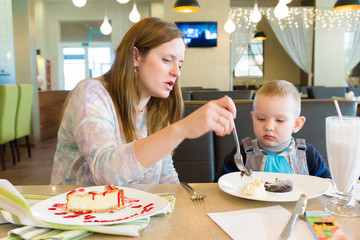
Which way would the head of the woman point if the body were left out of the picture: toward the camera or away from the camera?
toward the camera

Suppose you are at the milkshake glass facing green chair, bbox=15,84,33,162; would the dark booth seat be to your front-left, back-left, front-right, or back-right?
front-right

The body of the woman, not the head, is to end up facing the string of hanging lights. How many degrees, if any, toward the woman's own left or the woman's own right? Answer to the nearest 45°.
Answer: approximately 90° to the woman's own left

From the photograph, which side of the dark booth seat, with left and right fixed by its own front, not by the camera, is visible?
front

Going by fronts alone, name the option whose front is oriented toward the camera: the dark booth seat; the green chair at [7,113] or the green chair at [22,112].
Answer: the dark booth seat

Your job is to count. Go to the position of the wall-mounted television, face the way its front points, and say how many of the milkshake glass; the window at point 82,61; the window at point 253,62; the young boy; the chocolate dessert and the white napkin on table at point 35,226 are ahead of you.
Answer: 4

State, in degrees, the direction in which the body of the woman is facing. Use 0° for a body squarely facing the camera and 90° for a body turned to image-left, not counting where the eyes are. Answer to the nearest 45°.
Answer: approximately 315°

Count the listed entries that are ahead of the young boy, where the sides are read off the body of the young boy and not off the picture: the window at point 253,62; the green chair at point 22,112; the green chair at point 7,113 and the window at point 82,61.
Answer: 0

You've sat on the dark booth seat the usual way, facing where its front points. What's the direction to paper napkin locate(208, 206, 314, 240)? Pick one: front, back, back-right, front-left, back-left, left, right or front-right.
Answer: front

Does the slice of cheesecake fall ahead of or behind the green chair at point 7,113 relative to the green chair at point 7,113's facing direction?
behind

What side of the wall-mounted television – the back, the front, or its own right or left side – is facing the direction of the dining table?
front

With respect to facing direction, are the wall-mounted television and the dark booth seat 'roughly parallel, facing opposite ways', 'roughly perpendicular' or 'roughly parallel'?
roughly parallel

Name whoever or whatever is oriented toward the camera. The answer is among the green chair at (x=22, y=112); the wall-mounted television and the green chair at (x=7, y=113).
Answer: the wall-mounted television

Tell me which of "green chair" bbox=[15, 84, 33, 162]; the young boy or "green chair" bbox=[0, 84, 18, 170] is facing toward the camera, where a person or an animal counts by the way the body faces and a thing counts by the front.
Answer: the young boy

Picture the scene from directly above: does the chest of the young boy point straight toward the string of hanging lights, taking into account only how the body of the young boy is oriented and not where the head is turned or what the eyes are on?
no

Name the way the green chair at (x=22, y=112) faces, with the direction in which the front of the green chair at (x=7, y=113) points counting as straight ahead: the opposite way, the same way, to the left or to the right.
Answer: the same way

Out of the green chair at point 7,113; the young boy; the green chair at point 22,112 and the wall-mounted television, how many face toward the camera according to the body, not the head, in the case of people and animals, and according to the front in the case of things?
2

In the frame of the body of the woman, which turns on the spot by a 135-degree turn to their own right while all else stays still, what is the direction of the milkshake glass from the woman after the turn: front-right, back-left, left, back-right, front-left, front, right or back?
back-left

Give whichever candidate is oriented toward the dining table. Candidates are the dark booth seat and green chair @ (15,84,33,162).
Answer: the dark booth seat
